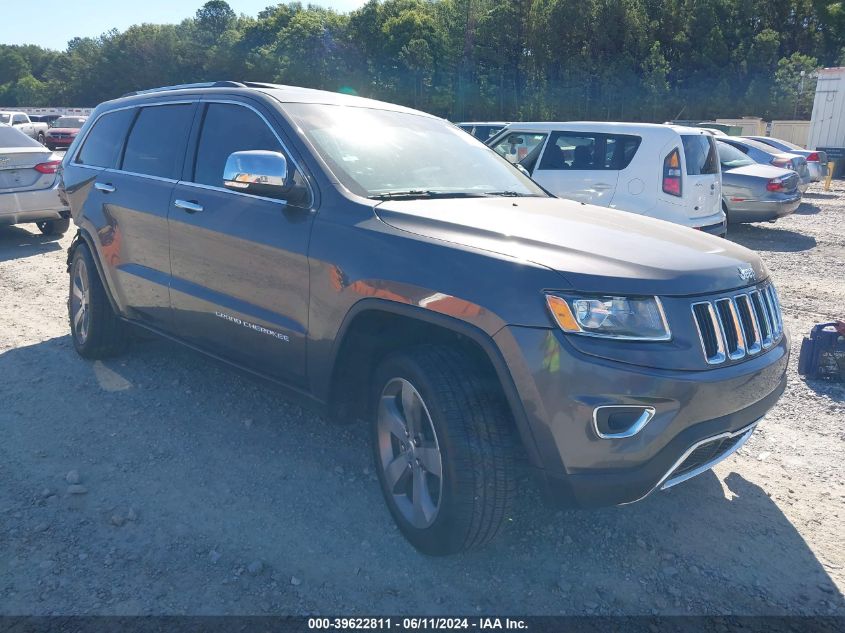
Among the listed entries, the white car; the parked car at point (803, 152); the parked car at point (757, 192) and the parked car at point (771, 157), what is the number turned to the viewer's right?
0

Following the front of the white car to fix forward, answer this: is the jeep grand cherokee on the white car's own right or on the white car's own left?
on the white car's own left

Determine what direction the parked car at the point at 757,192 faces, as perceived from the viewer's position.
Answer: facing away from the viewer and to the left of the viewer

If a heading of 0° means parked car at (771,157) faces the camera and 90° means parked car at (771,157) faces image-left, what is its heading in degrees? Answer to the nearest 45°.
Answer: approximately 135°

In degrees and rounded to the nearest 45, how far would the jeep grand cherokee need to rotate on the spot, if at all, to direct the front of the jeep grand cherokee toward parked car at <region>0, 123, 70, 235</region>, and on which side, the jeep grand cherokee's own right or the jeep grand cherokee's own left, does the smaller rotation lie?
approximately 180°

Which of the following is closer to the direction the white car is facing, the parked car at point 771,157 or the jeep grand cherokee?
the parked car

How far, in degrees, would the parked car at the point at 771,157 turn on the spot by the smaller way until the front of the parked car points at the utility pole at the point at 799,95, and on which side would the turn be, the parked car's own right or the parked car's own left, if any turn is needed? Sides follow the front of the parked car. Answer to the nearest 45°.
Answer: approximately 45° to the parked car's own right

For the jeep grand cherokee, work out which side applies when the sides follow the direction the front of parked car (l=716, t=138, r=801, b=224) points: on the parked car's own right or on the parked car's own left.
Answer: on the parked car's own left

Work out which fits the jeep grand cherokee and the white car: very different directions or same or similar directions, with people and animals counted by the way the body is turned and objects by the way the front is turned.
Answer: very different directions

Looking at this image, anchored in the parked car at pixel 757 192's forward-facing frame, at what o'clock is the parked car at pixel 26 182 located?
the parked car at pixel 26 182 is roughly at 9 o'clock from the parked car at pixel 757 192.

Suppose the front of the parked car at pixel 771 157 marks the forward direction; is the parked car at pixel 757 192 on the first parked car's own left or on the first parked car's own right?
on the first parked car's own left

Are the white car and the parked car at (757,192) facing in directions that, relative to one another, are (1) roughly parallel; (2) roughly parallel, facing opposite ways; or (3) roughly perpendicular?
roughly parallel

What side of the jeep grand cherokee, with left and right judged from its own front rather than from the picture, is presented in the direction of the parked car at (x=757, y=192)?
left

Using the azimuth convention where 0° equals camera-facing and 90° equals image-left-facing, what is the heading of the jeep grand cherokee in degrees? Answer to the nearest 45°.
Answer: approximately 315°

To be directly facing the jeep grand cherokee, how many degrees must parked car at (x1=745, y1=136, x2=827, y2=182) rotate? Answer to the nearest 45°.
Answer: approximately 135° to its left

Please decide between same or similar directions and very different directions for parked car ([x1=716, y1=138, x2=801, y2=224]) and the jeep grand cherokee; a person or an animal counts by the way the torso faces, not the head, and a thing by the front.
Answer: very different directions
